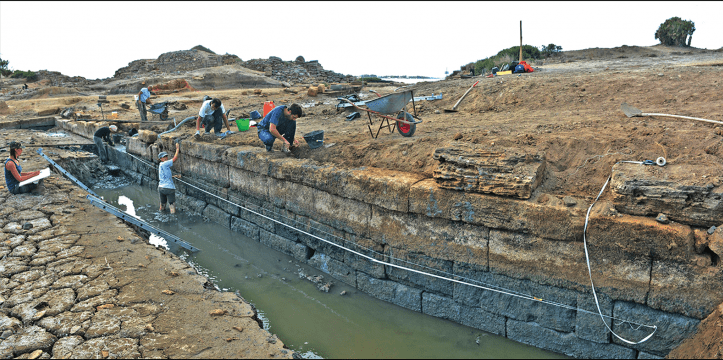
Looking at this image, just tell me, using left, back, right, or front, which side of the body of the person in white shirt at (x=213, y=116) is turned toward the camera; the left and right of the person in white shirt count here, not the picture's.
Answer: front

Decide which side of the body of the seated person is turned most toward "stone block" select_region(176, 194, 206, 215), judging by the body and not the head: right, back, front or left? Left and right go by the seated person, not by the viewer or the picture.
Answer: front

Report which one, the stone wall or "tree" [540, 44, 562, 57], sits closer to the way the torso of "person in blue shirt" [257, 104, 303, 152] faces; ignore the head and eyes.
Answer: the stone wall

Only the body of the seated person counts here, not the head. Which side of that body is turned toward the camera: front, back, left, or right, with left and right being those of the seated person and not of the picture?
right

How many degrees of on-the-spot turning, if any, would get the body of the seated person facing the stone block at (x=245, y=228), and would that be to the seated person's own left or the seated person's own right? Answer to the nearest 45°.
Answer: approximately 45° to the seated person's own right

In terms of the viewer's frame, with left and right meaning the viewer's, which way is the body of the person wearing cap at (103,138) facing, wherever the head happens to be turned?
facing to the right of the viewer

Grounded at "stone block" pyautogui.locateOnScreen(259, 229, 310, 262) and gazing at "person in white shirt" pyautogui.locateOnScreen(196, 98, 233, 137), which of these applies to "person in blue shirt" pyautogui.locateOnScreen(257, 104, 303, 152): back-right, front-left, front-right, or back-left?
front-right

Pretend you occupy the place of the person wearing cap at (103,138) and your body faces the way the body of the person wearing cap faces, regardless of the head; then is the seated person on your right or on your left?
on your right

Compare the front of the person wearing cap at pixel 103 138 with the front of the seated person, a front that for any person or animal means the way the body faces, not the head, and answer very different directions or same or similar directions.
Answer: same or similar directions

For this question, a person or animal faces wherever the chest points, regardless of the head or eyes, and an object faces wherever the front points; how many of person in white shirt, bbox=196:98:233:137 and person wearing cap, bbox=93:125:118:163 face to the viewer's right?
1

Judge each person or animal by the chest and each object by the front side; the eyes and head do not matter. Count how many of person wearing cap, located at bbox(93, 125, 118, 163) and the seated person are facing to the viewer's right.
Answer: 2

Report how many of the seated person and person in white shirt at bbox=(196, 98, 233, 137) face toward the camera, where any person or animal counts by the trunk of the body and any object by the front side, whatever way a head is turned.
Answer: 1
